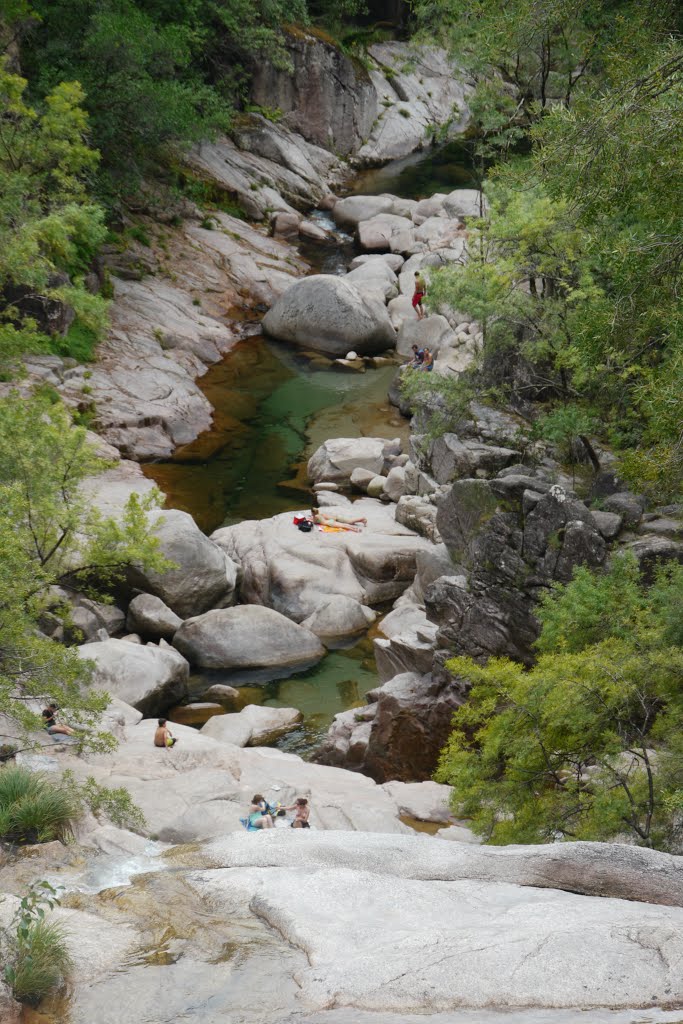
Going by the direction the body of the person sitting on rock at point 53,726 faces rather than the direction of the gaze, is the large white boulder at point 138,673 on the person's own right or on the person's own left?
on the person's own left

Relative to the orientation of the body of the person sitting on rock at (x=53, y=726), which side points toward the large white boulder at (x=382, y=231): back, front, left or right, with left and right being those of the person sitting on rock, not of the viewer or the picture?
left

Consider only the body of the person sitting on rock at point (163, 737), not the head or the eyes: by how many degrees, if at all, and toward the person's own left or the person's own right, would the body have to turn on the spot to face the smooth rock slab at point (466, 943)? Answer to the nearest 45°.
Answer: approximately 135° to the person's own right

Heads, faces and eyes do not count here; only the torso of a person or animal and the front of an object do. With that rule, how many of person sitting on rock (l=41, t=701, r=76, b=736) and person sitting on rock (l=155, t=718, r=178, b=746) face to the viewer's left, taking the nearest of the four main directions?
0

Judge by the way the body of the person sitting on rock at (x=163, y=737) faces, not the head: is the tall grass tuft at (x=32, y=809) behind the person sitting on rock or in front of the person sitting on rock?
behind

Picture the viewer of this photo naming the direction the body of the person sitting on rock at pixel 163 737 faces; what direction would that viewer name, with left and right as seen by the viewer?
facing away from the viewer and to the right of the viewer

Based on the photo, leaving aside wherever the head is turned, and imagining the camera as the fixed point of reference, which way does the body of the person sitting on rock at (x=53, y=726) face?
to the viewer's right

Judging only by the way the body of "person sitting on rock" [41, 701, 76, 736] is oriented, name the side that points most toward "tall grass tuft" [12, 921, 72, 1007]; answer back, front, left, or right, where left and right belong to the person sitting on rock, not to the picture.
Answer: right

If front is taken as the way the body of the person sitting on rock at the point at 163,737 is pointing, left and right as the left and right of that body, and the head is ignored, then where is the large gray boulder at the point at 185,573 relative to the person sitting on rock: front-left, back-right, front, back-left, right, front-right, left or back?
front-left

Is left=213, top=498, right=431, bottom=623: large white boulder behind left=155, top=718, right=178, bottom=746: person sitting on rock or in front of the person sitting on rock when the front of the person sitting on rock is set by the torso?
in front

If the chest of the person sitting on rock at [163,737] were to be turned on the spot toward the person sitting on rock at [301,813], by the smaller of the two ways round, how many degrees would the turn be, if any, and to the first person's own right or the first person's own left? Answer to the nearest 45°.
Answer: approximately 90° to the first person's own right

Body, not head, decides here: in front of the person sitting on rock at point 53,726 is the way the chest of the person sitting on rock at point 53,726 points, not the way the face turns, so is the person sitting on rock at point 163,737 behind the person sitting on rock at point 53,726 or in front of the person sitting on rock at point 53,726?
in front
